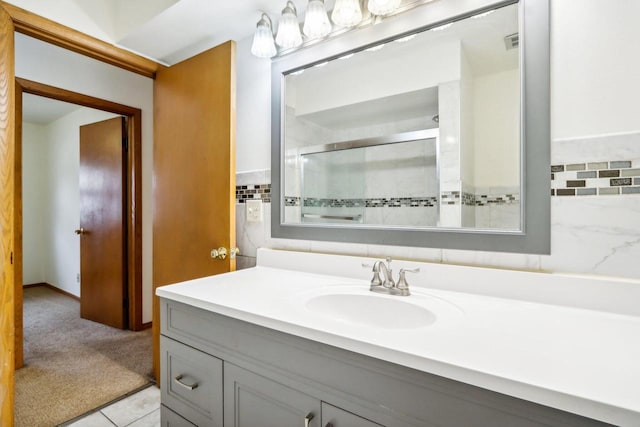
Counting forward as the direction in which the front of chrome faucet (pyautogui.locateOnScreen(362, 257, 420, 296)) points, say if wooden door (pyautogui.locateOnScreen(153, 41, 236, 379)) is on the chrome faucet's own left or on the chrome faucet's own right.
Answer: on the chrome faucet's own right

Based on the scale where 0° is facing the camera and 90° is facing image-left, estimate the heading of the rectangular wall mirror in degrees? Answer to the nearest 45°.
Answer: approximately 45°

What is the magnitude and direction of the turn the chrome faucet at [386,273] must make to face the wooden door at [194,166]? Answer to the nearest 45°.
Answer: approximately 45° to its right

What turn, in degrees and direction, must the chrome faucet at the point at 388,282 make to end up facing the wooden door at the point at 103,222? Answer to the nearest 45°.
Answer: approximately 90° to its right

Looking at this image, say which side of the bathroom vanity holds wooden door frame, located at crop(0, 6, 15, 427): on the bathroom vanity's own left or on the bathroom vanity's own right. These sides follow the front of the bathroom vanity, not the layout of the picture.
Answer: on the bathroom vanity's own right

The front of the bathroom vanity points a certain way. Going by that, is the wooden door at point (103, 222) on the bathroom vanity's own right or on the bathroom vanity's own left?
on the bathroom vanity's own right

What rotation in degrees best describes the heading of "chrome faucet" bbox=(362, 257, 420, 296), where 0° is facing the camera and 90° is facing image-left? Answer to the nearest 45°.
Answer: approximately 45°
